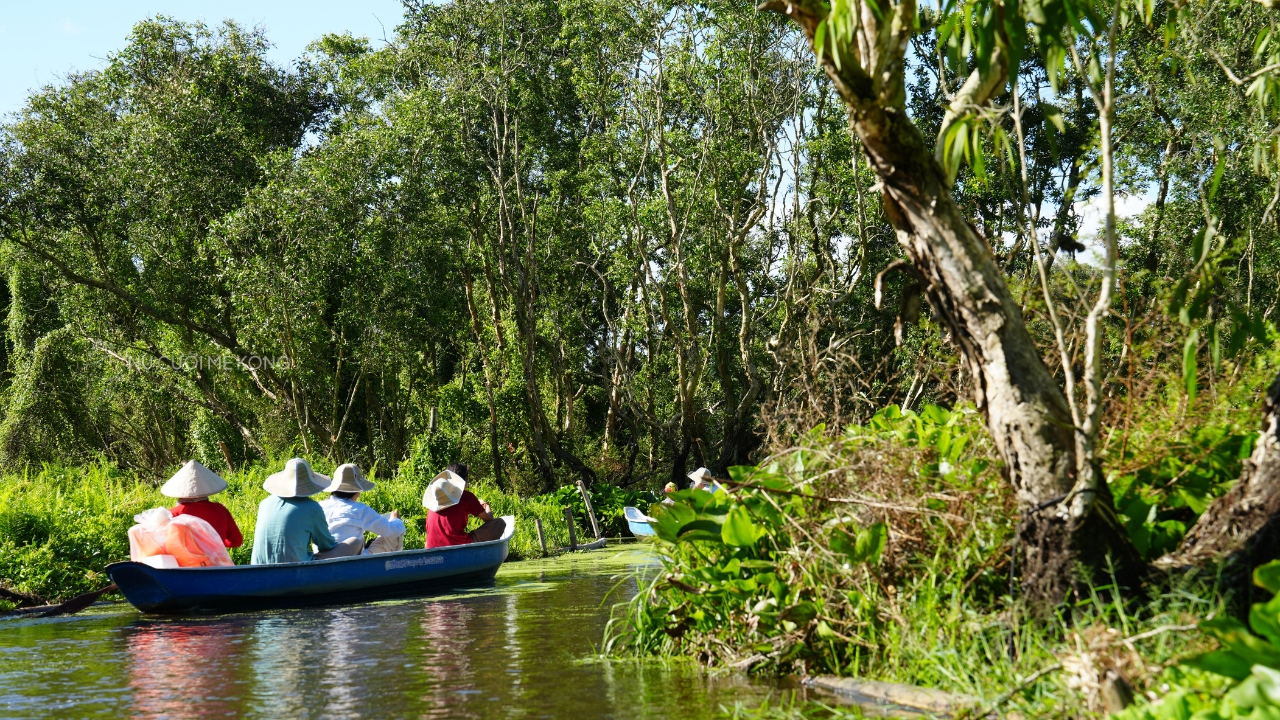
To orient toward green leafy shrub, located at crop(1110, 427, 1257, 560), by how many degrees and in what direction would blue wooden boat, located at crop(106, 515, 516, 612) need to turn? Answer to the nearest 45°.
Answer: approximately 45° to its right

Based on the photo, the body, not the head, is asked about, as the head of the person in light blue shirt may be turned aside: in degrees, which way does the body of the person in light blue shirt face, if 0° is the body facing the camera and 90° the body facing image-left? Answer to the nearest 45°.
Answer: approximately 225°

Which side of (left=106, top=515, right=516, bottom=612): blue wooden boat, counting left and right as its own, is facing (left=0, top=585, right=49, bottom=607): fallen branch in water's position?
back

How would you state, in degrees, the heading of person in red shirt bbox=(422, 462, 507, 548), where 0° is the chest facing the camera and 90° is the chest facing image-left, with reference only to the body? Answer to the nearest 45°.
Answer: approximately 225°

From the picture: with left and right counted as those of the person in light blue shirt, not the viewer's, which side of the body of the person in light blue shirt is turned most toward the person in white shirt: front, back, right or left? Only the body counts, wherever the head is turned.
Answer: front

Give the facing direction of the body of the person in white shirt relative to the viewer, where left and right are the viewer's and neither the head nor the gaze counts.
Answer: facing away from the viewer and to the right of the viewer

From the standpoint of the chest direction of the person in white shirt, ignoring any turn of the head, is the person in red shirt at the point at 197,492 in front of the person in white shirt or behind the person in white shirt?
behind

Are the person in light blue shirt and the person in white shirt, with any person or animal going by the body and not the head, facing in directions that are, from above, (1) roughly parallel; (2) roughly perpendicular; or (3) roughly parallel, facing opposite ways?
roughly parallel

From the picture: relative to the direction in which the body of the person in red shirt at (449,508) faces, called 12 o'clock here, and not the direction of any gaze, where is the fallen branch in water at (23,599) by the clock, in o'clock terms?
The fallen branch in water is roughly at 7 o'clock from the person in red shirt.

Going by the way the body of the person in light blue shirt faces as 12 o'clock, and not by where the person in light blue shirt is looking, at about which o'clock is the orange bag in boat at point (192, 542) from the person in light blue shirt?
The orange bag in boat is roughly at 7 o'clock from the person in light blue shirt.

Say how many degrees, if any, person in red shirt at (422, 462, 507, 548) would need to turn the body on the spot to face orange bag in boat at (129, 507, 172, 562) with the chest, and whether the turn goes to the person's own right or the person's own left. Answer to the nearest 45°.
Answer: approximately 180°

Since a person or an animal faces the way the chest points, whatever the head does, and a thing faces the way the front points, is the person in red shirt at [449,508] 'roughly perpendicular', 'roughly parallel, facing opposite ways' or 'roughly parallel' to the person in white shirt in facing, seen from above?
roughly parallel

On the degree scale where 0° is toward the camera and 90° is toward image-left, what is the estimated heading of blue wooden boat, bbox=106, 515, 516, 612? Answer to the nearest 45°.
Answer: approximately 270°

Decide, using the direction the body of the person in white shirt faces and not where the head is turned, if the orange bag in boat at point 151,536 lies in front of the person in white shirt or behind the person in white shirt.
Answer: behind

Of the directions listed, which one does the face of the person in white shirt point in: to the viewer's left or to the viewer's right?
to the viewer's right
